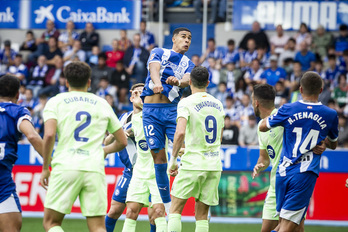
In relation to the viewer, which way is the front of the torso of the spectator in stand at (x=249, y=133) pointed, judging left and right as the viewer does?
facing the viewer

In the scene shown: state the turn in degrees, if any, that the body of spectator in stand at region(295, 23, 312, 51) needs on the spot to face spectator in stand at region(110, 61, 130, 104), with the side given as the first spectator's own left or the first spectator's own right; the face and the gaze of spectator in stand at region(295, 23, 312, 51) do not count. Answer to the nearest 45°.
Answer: approximately 90° to the first spectator's own right

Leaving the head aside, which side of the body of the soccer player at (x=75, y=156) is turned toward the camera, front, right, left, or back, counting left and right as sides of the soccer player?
back

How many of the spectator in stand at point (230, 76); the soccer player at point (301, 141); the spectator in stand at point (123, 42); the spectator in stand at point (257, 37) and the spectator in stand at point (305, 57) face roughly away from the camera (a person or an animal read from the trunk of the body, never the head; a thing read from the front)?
1

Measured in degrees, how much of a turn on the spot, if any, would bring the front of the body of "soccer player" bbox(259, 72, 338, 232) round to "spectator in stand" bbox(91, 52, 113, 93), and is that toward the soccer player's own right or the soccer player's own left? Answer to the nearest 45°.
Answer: approximately 45° to the soccer player's own left

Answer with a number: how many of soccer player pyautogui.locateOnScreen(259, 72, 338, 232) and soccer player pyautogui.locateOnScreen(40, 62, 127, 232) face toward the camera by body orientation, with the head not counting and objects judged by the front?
0

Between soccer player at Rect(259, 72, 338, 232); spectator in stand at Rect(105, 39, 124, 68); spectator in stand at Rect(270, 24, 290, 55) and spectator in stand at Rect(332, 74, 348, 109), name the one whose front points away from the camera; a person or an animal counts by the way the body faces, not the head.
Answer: the soccer player

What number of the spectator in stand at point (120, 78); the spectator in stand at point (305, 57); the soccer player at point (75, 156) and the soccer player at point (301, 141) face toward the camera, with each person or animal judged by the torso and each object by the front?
2

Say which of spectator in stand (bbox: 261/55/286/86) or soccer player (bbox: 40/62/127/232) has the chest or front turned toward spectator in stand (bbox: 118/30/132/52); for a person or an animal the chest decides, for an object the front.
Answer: the soccer player

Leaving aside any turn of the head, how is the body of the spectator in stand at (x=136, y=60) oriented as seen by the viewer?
toward the camera

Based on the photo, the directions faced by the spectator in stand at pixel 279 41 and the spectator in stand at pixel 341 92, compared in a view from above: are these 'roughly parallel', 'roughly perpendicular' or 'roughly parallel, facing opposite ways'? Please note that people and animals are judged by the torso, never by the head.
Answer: roughly parallel

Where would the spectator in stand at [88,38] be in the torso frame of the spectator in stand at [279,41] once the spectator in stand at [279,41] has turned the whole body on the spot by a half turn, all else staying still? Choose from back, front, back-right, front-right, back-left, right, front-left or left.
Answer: left

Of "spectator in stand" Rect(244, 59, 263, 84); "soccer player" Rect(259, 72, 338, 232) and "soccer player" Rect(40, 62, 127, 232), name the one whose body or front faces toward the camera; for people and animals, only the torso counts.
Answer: the spectator in stand

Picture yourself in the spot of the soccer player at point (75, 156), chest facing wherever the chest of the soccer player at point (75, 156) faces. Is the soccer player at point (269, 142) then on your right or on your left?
on your right

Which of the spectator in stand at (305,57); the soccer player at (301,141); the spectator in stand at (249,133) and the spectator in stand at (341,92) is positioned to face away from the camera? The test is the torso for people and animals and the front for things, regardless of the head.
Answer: the soccer player

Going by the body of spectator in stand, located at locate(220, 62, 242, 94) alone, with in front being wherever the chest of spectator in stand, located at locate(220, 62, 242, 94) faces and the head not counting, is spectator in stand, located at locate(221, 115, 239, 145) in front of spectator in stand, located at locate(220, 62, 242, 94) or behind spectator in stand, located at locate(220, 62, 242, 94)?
in front

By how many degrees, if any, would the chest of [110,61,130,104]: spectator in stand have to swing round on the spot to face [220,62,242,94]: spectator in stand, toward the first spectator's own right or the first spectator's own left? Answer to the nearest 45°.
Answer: approximately 90° to the first spectator's own left

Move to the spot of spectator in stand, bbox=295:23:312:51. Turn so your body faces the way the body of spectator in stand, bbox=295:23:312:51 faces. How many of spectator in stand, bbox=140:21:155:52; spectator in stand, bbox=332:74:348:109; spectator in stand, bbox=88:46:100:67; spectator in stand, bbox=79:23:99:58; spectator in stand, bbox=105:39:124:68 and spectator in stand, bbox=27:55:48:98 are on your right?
5

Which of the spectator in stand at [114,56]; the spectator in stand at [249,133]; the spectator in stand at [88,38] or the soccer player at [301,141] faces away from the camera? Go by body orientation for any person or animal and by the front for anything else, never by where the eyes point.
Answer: the soccer player

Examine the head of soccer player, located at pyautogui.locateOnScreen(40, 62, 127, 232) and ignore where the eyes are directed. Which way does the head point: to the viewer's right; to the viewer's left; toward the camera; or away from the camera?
away from the camera
